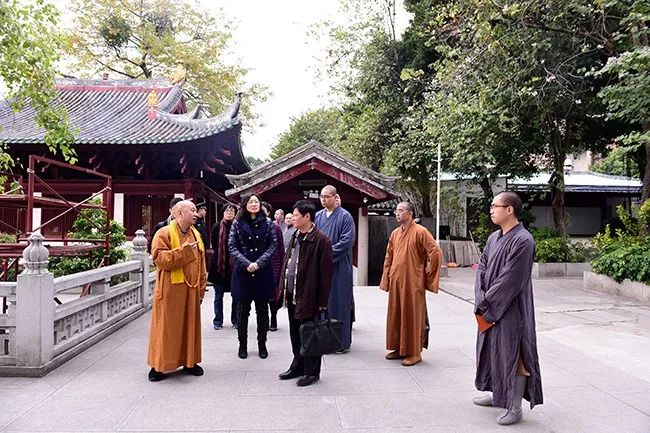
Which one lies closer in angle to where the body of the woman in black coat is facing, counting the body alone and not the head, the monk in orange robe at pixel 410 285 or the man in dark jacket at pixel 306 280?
the man in dark jacket

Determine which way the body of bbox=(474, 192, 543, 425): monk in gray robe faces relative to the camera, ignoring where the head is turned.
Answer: to the viewer's left

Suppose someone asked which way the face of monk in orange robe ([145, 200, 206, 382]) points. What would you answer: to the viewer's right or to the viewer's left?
to the viewer's right

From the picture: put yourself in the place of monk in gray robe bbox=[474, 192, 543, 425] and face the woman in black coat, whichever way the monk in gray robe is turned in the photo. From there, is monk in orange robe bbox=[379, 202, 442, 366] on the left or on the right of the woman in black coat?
right

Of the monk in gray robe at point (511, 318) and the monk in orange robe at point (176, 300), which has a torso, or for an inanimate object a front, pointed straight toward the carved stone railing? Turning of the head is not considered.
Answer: the monk in gray robe

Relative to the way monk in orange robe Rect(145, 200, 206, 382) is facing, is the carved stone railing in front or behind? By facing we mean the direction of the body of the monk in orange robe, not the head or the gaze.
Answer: behind

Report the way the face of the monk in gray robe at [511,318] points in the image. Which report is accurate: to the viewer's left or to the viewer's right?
to the viewer's left

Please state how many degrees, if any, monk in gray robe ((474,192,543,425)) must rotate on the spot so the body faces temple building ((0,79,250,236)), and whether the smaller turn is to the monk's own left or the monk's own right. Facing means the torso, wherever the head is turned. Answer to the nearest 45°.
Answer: approximately 45° to the monk's own right

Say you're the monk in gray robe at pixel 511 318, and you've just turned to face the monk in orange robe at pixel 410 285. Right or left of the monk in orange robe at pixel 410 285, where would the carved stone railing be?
left
